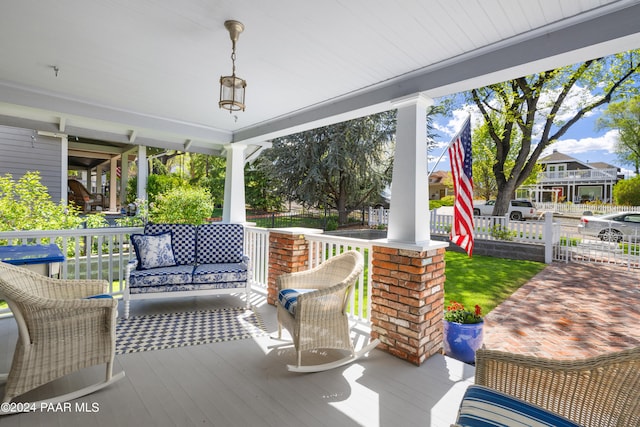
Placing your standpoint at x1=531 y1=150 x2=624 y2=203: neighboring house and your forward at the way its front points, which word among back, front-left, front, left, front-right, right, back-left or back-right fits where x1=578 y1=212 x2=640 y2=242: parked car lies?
front

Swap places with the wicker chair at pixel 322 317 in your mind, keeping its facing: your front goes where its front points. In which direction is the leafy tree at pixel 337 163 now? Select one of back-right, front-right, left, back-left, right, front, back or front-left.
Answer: back-right

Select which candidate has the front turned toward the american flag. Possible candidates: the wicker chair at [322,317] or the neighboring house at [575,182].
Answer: the neighboring house

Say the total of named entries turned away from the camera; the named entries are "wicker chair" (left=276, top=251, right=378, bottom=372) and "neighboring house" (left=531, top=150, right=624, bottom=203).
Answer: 0

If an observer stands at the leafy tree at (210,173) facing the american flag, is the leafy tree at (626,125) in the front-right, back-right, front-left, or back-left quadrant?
front-left

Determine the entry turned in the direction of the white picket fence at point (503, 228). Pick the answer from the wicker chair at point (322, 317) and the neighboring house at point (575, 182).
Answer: the neighboring house

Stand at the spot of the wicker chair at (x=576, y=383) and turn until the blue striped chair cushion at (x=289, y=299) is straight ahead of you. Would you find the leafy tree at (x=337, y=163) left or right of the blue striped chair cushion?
right

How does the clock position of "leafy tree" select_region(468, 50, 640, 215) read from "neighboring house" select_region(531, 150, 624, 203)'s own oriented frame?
The leafy tree is roughly at 12 o'clock from the neighboring house.

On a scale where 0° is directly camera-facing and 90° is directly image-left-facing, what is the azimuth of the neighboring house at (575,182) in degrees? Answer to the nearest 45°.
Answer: approximately 0°

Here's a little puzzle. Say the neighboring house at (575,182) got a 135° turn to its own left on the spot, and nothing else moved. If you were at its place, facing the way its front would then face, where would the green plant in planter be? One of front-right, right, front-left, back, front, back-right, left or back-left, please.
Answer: back-right

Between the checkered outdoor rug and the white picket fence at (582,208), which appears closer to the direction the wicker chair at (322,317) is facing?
the checkered outdoor rug

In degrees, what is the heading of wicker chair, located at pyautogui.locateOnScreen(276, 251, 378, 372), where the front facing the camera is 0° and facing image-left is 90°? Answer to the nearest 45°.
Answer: approximately 45°

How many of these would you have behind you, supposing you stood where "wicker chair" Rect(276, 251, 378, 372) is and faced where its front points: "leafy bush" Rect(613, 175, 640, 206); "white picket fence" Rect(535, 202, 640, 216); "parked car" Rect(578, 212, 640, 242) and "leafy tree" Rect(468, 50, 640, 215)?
4

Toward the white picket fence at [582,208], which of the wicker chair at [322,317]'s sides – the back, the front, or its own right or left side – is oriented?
back

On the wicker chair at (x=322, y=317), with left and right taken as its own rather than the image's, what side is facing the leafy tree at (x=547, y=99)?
back

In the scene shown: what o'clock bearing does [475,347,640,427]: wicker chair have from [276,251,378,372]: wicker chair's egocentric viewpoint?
[475,347,640,427]: wicker chair is roughly at 9 o'clock from [276,251,378,372]: wicker chair.

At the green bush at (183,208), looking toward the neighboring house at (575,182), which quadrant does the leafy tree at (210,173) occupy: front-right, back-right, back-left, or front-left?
front-left

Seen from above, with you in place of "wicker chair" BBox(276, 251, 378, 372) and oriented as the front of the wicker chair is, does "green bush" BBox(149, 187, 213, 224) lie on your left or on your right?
on your right

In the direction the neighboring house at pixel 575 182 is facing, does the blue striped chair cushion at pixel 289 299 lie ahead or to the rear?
ahead

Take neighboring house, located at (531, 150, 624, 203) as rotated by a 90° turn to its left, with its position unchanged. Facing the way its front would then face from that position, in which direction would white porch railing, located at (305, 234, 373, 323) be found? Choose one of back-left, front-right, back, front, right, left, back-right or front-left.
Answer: right
